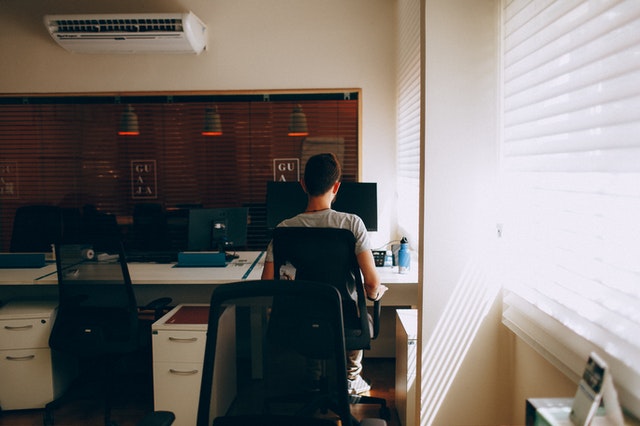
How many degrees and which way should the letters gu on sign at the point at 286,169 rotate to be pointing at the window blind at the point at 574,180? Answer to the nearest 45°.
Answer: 0° — it already faces it

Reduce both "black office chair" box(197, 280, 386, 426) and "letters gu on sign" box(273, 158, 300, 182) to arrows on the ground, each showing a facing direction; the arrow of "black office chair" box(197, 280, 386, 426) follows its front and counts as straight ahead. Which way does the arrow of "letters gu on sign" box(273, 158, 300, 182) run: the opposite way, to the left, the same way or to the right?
the opposite way

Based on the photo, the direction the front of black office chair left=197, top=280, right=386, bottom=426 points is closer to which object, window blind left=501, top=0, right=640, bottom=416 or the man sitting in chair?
the man sitting in chair

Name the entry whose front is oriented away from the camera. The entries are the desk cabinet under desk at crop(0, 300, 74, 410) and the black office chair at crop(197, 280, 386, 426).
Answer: the black office chair

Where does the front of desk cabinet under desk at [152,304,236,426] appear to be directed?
toward the camera

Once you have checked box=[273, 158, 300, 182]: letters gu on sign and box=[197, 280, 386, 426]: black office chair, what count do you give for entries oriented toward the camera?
1

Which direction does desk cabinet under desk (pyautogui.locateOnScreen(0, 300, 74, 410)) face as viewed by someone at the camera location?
facing the viewer

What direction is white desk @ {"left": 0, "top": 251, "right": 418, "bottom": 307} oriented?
toward the camera

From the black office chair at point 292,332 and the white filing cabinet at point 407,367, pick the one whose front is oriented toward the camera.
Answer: the white filing cabinet

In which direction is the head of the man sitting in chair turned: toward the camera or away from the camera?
away from the camera

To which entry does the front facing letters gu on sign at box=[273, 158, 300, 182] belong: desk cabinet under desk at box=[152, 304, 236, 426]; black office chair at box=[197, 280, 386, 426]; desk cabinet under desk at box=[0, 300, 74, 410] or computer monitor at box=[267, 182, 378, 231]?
the black office chair

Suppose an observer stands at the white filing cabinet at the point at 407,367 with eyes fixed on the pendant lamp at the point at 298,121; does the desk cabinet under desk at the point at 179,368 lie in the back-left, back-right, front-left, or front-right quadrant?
front-left

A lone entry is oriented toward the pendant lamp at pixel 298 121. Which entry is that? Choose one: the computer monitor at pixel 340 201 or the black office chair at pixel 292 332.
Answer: the black office chair

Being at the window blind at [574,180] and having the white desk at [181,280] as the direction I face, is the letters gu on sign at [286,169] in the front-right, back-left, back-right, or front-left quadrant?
front-right

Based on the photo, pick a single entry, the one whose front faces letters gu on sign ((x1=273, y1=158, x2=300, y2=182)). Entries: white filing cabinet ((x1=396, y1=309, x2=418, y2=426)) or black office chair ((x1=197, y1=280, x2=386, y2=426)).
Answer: the black office chair

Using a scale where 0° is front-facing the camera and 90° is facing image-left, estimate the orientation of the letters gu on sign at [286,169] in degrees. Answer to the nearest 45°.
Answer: approximately 0°

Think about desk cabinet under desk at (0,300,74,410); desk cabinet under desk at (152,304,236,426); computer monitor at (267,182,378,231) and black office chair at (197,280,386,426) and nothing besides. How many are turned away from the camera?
1
